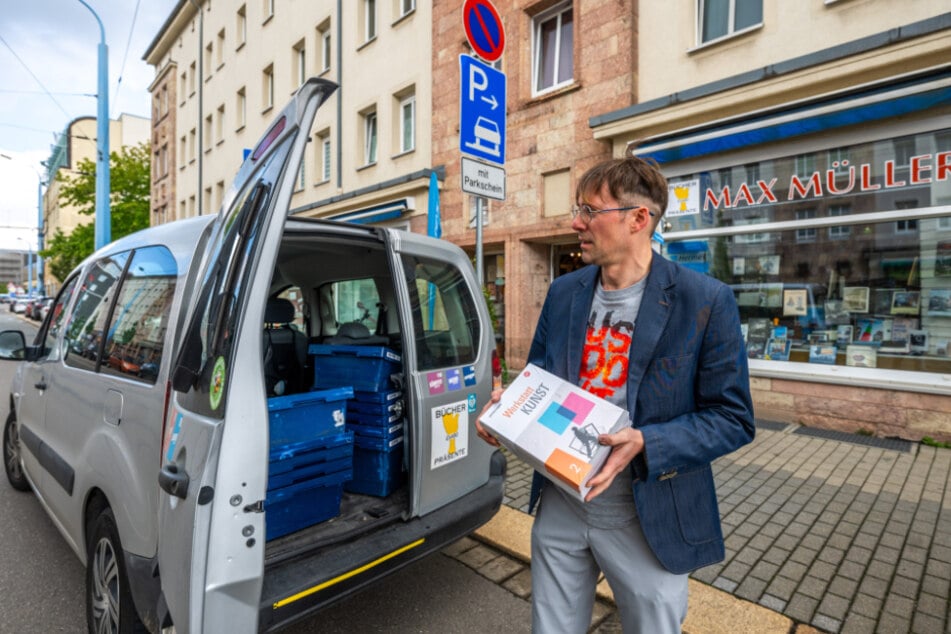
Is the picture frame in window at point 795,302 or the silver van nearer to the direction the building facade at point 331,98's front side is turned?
the silver van

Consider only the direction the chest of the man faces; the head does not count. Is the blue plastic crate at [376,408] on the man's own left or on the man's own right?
on the man's own right

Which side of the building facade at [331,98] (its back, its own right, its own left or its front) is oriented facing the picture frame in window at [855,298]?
left

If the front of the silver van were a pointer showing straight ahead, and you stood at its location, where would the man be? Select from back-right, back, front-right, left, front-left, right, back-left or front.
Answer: back

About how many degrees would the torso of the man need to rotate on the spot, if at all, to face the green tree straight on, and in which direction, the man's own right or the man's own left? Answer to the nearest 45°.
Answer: approximately 90° to the man's own right

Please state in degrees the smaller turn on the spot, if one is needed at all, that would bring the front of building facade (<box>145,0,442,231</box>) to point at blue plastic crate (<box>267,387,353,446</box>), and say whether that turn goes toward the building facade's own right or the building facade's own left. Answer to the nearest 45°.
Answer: approximately 45° to the building facade's own left

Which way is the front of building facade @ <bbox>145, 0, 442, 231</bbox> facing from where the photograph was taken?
facing the viewer and to the left of the viewer

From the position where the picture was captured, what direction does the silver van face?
facing away from the viewer and to the left of the viewer

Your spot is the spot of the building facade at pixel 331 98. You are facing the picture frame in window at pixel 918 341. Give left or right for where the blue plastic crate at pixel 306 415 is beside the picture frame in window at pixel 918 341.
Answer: right

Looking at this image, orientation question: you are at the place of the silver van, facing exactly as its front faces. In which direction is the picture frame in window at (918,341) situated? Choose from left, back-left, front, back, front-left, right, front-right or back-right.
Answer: back-right

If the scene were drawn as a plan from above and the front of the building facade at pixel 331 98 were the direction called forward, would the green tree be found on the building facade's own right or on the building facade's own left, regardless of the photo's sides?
on the building facade's own right

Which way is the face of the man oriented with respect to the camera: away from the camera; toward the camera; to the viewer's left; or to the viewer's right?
to the viewer's left

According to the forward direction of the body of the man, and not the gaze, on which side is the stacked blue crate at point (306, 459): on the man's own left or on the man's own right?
on the man's own right

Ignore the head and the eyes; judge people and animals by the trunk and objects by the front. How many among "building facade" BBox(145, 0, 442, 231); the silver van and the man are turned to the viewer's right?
0

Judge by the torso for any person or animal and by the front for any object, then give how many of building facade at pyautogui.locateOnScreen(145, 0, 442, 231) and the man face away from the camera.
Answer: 0
